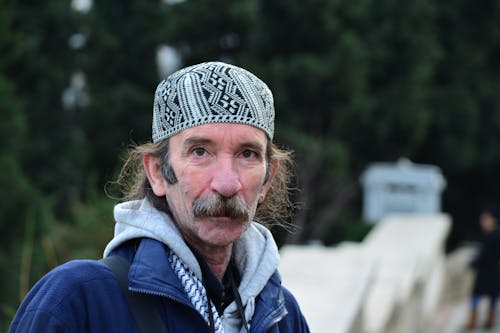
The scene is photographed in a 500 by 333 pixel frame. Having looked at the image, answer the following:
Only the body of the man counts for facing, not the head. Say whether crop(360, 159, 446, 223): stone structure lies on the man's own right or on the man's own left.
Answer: on the man's own left
